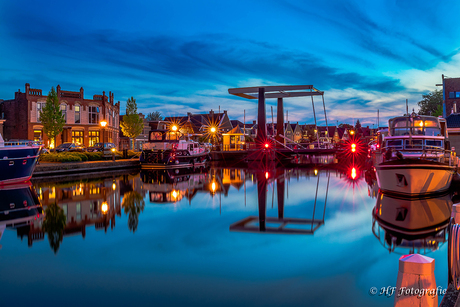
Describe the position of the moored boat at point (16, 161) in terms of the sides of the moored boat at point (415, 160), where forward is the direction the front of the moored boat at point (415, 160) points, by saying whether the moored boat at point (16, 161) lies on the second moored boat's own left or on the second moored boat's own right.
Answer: on the second moored boat's own right

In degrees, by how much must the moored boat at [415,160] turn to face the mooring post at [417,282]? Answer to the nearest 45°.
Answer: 0° — it already faces it

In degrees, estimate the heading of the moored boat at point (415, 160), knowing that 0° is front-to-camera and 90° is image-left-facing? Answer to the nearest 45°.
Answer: approximately 0°

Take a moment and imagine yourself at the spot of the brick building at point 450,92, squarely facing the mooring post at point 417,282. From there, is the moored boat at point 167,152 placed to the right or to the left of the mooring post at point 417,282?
right

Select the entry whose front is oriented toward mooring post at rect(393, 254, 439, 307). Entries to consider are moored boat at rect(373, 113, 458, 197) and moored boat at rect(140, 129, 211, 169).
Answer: moored boat at rect(373, 113, 458, 197)

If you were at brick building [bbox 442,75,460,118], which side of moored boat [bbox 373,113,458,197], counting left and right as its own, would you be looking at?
back

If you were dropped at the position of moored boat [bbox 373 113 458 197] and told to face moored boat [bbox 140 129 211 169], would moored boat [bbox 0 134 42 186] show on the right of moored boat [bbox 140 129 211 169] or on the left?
left

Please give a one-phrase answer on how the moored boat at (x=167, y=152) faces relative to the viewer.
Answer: facing away from the viewer and to the right of the viewer

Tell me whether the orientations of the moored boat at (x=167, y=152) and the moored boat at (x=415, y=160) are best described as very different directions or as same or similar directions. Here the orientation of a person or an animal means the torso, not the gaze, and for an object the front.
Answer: very different directions
